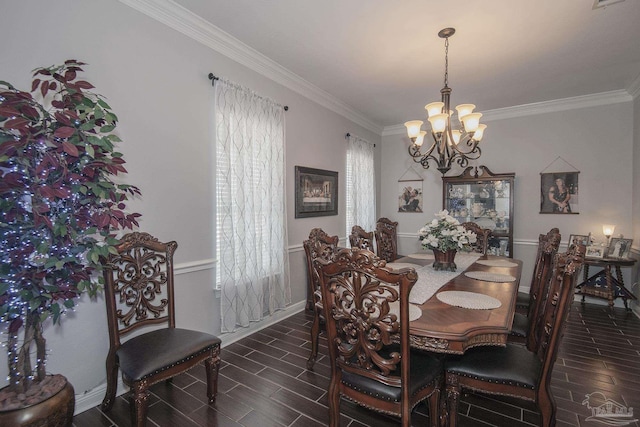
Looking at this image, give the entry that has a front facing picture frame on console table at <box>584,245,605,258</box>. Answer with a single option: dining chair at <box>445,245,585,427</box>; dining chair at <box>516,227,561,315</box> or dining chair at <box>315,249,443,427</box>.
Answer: dining chair at <box>315,249,443,427</box>

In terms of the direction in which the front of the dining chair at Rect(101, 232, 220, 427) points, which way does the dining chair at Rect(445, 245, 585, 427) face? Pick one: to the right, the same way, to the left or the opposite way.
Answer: the opposite way

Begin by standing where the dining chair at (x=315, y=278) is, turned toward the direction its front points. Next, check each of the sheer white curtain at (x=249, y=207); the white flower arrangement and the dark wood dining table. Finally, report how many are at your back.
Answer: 1

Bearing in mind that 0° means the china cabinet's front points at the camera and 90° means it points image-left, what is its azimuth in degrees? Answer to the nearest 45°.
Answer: approximately 0°

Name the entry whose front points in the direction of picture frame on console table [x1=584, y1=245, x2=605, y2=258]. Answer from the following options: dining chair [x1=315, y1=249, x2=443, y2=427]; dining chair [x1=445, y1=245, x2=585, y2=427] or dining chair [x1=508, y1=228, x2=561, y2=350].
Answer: dining chair [x1=315, y1=249, x2=443, y2=427]

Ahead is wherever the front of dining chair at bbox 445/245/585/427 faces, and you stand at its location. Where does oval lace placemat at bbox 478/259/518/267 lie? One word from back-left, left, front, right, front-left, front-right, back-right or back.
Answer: right

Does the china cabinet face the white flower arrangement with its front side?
yes

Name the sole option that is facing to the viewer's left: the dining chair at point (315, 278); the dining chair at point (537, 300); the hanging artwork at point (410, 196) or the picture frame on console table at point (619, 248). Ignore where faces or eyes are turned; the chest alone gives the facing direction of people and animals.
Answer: the dining chair at point (537, 300)

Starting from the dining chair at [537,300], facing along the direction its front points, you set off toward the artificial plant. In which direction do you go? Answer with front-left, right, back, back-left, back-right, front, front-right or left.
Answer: front-left

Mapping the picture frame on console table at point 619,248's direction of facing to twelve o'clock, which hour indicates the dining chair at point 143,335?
The dining chair is roughly at 1 o'clock from the picture frame on console table.

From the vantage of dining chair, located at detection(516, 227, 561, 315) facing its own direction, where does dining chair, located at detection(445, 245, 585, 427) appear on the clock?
dining chair, located at detection(445, 245, 585, 427) is roughly at 9 o'clock from dining chair, located at detection(516, 227, 561, 315).

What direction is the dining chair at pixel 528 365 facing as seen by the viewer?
to the viewer's left

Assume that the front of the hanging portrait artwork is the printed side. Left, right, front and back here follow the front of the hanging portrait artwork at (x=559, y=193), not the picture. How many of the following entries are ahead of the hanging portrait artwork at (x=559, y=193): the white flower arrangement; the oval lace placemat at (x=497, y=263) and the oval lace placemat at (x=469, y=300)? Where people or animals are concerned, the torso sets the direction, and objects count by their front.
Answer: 3

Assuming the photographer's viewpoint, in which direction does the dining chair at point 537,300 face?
facing to the left of the viewer
